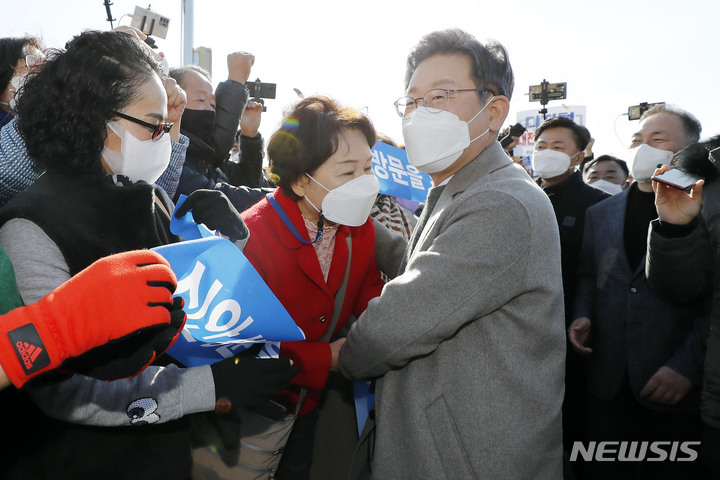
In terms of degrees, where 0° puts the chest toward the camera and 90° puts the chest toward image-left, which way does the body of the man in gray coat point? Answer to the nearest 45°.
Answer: approximately 90°

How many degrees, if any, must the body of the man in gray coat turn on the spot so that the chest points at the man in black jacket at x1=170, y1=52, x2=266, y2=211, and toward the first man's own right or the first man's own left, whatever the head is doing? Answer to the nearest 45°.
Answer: approximately 45° to the first man's own right

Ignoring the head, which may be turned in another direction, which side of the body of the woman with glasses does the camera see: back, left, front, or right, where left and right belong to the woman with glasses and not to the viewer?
right

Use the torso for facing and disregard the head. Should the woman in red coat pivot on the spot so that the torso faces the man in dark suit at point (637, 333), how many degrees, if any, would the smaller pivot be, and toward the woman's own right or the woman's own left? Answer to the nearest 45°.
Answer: approximately 45° to the woman's own left

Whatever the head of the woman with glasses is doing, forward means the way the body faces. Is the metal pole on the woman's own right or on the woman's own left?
on the woman's own left

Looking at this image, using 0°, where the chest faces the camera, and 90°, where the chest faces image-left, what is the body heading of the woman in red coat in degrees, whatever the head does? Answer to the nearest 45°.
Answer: approximately 315°

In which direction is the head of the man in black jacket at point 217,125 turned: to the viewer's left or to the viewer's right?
to the viewer's right

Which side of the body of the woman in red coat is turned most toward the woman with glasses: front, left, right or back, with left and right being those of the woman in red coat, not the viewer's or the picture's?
right

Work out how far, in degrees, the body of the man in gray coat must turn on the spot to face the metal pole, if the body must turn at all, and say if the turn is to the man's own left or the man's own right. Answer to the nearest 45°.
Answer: approximately 45° to the man's own right

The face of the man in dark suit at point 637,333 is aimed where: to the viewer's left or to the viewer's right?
to the viewer's left

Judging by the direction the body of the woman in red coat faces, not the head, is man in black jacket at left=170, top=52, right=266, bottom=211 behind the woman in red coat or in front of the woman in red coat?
behind

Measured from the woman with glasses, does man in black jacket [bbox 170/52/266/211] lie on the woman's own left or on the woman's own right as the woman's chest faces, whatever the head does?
on the woman's own left
